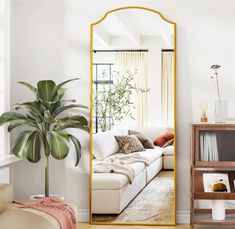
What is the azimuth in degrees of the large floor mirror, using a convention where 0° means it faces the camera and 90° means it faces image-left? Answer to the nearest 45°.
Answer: approximately 0°

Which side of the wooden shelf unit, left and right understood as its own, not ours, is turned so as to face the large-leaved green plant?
right

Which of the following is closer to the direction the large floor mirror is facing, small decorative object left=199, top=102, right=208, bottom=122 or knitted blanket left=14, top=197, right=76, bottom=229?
the knitted blanket

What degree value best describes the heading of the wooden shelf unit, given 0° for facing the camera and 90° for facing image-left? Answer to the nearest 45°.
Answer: approximately 0°

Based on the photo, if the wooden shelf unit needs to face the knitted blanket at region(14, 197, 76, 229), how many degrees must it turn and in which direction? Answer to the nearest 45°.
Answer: approximately 45° to its right
